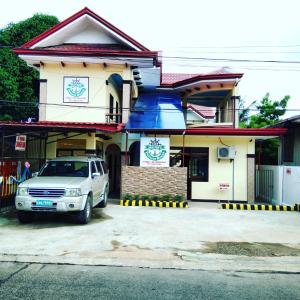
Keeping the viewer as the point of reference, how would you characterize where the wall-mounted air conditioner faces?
facing the viewer

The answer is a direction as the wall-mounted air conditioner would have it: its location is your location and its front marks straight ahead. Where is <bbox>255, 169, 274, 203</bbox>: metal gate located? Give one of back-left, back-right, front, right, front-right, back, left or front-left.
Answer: back-left

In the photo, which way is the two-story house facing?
toward the camera

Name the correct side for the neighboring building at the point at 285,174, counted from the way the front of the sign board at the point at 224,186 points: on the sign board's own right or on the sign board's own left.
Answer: on the sign board's own left

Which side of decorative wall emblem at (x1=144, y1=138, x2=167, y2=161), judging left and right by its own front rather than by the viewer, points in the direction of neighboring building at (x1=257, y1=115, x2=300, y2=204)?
left

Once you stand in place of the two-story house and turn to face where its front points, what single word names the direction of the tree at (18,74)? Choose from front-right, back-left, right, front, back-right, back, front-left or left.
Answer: back-right

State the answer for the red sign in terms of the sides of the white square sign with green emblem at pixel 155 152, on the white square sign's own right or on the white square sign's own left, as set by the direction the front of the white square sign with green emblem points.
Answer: on the white square sign's own right

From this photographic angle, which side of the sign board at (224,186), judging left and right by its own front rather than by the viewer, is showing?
front

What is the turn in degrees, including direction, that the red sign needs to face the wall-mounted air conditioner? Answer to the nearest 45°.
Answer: approximately 90° to its left

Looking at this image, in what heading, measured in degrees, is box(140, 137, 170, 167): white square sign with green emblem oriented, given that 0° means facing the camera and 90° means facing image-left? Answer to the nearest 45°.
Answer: approximately 0°
